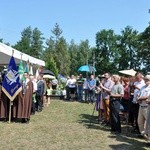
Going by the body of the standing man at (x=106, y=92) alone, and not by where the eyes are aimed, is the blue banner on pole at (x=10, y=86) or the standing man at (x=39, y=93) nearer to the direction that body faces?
the blue banner on pole

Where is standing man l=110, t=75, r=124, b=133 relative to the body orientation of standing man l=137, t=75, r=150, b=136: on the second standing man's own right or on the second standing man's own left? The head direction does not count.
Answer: on the second standing man's own right

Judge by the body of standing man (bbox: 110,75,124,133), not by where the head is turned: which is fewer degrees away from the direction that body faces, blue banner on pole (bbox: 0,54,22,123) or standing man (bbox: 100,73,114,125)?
the blue banner on pole

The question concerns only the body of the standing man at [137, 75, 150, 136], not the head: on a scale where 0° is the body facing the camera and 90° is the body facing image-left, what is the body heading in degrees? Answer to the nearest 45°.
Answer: approximately 45°
